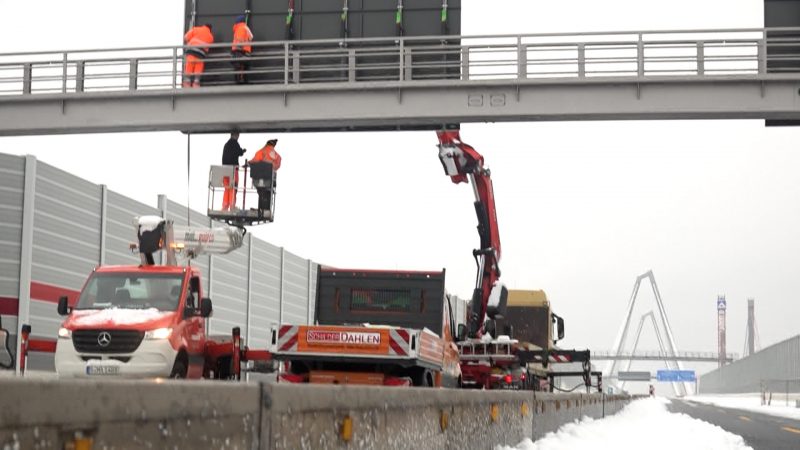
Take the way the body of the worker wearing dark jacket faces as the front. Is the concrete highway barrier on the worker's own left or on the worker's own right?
on the worker's own right

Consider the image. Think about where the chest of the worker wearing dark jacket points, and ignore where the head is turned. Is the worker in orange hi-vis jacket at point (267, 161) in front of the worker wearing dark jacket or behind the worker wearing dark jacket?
in front

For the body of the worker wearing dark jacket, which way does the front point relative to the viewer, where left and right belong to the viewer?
facing to the right of the viewer
